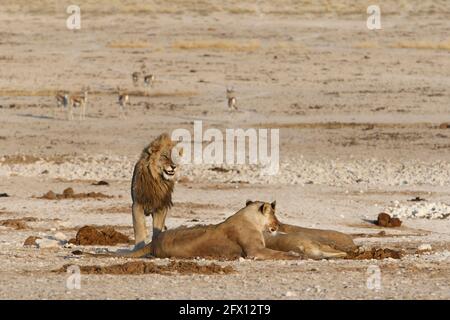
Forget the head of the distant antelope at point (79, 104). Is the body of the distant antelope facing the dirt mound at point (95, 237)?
no

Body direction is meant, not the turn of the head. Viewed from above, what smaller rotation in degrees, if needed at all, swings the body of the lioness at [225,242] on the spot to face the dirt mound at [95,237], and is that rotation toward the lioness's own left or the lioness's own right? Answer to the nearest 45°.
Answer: approximately 135° to the lioness's own left

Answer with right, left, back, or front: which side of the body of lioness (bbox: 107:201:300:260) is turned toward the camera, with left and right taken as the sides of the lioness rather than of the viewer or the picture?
right

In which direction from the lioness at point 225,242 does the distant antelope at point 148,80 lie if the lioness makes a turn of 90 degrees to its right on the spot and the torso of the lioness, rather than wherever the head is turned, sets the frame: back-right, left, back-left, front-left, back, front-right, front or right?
back

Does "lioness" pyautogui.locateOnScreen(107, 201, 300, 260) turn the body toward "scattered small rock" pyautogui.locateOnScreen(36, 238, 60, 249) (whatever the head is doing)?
no
